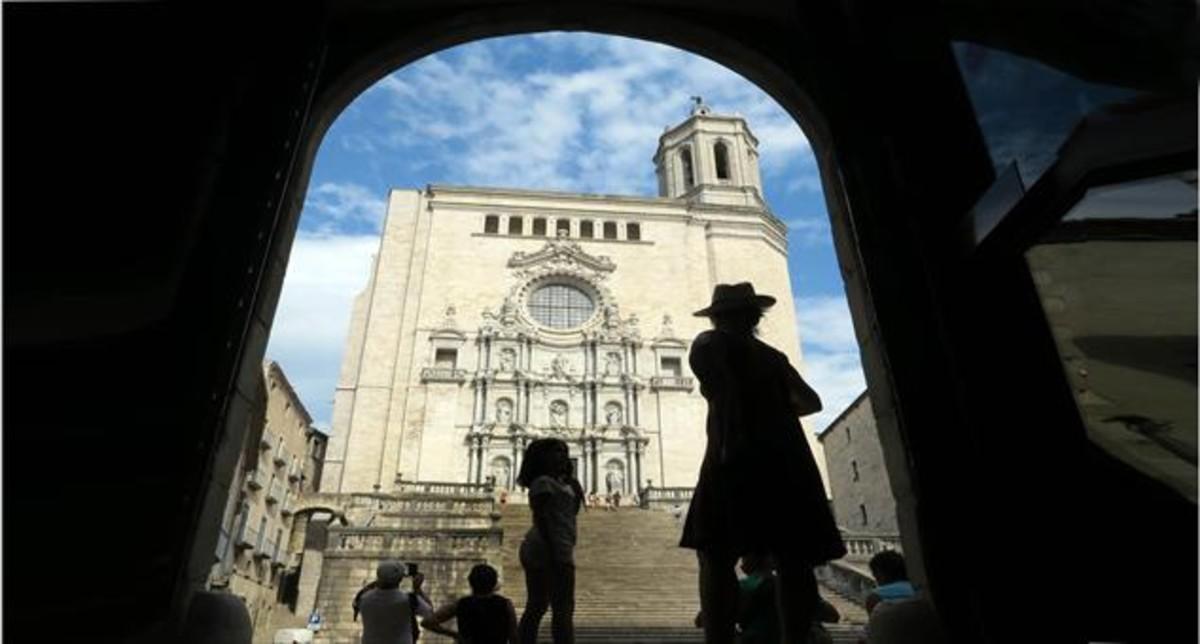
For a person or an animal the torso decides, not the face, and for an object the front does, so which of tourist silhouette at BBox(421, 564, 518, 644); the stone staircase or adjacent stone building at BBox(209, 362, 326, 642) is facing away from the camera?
the tourist silhouette

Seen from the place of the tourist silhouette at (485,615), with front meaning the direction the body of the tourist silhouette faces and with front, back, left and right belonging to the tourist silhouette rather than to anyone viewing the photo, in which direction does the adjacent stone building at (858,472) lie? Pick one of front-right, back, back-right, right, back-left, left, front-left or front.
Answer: front-right

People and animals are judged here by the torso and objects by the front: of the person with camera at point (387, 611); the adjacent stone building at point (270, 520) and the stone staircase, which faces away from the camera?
the person with camera

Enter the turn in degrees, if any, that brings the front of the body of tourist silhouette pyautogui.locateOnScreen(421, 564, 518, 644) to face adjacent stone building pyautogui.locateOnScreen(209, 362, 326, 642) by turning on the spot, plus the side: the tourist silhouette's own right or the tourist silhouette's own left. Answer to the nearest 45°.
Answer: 0° — they already face it

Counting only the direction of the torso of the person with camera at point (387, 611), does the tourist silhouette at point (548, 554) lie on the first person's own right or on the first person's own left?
on the first person's own right

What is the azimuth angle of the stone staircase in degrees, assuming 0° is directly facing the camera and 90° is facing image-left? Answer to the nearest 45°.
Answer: approximately 0°

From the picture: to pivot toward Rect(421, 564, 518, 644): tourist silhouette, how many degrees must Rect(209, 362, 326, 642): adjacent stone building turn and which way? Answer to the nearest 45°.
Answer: approximately 45° to its right

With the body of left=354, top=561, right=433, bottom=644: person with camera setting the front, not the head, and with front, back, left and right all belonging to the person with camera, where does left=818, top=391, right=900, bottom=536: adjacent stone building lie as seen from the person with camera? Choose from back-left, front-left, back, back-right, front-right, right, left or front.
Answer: front-right

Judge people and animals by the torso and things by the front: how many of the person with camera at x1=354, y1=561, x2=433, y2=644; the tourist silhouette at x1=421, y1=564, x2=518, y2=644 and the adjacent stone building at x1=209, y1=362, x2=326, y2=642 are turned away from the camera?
2

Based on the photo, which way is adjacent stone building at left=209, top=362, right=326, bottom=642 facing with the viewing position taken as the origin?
facing the viewer and to the right of the viewer

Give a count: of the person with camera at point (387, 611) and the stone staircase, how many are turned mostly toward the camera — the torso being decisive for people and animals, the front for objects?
1

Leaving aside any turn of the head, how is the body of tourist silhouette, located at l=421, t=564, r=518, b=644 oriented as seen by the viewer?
away from the camera

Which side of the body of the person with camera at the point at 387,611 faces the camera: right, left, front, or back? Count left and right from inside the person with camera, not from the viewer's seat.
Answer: back
